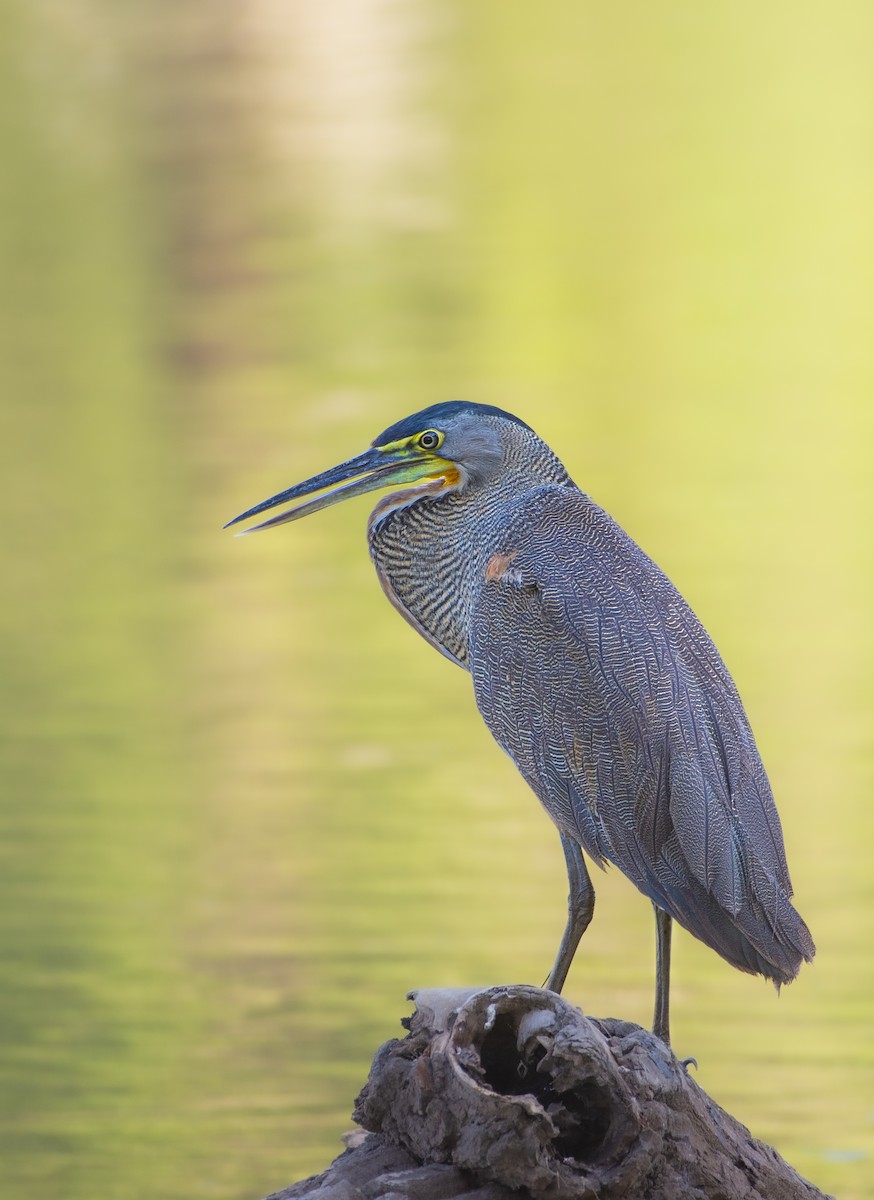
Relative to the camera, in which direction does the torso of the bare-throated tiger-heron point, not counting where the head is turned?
to the viewer's left
